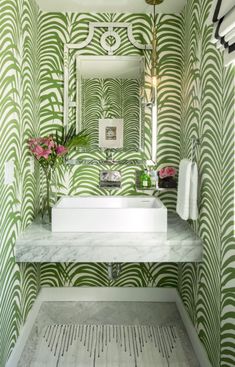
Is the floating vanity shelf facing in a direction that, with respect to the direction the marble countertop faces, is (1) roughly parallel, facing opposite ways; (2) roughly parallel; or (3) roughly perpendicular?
roughly parallel

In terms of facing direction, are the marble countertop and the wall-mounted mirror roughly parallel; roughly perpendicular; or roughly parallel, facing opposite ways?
roughly parallel

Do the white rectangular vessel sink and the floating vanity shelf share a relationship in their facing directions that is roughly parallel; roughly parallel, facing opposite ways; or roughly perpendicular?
roughly parallel

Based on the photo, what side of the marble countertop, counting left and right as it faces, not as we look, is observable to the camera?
front

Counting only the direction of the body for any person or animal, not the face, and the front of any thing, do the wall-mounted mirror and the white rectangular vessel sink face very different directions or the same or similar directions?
same or similar directions

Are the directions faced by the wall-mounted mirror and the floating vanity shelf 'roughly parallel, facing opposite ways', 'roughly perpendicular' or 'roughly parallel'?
roughly parallel

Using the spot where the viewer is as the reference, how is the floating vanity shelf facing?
facing the viewer
